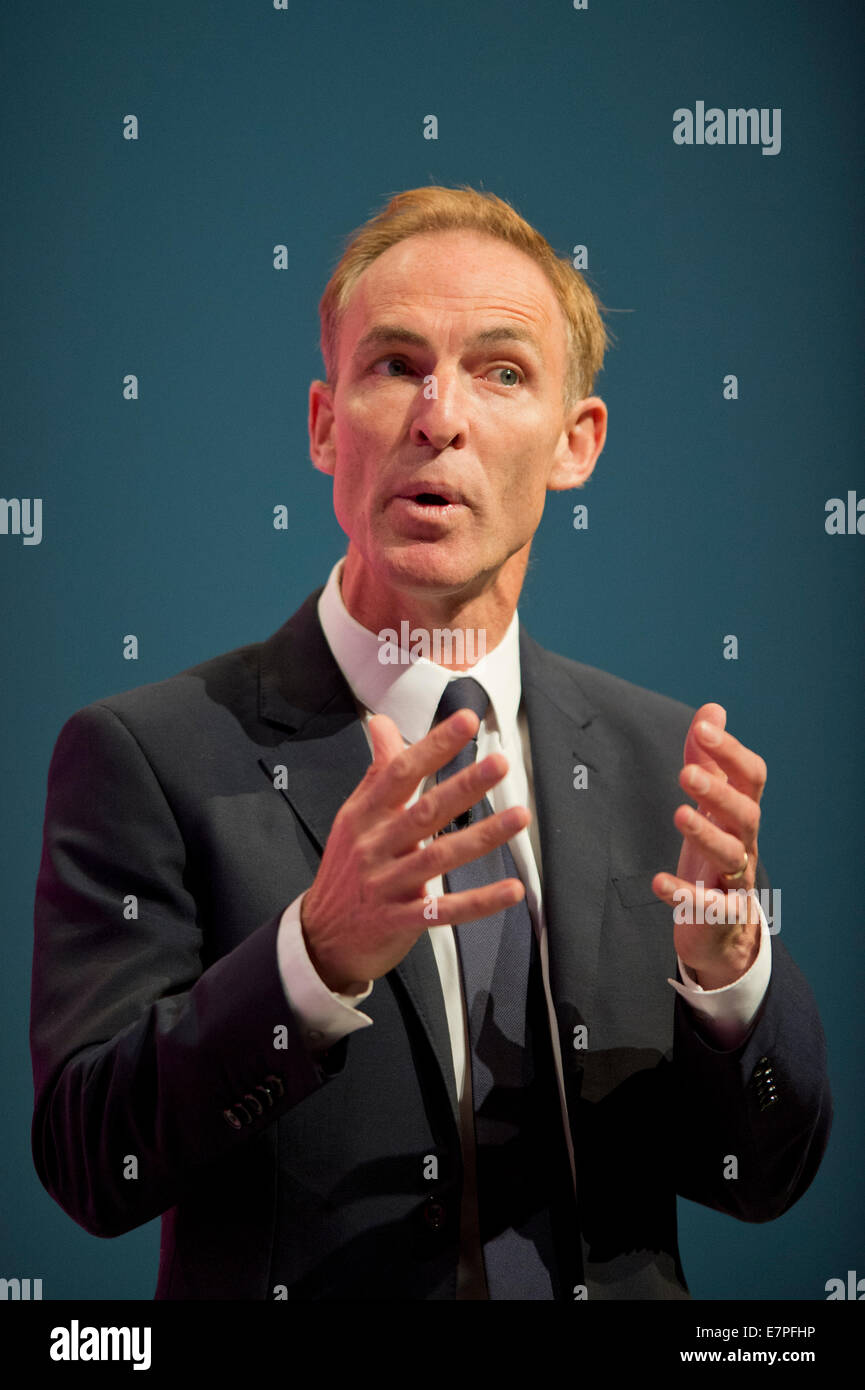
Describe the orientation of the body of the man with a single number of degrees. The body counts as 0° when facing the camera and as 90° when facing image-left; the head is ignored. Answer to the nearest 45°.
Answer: approximately 0°
